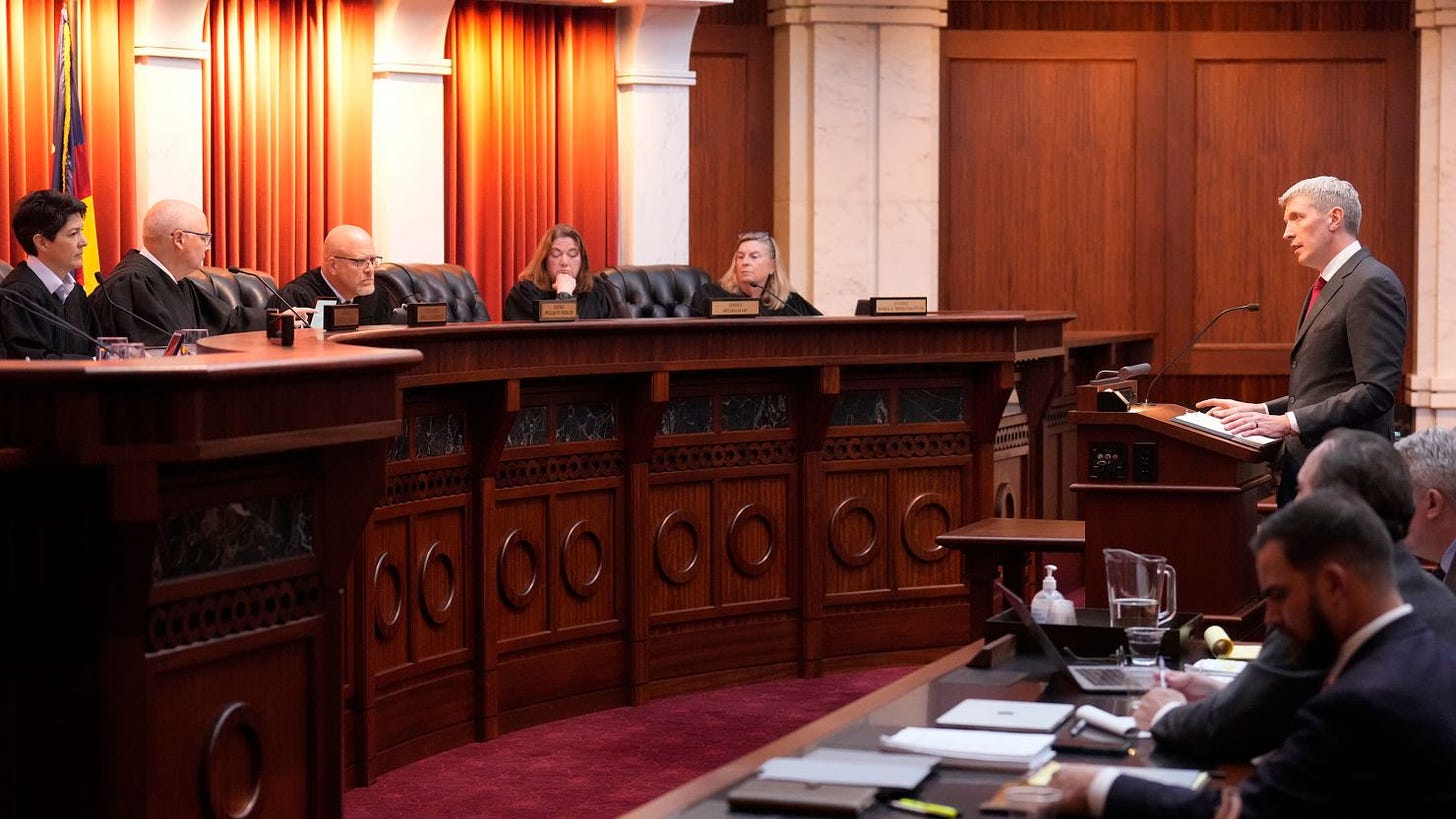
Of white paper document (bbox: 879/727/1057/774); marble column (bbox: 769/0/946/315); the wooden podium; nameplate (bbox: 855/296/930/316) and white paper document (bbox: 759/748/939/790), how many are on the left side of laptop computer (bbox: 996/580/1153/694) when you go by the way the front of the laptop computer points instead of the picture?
3

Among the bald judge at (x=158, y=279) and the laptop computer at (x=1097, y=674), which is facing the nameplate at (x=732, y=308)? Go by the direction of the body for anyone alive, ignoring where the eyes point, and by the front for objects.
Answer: the bald judge

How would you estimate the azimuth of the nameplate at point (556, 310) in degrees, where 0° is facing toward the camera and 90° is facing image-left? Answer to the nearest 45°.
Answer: approximately 0°

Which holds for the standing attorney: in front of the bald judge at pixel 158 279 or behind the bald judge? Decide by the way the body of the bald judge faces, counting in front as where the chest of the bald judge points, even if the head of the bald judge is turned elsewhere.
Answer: in front

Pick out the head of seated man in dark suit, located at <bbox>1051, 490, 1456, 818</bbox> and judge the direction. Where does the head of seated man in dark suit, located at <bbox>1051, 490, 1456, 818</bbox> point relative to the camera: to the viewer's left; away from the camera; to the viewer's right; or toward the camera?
to the viewer's left

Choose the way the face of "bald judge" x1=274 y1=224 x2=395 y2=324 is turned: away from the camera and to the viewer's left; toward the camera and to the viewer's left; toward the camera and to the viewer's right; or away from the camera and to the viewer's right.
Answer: toward the camera and to the viewer's right

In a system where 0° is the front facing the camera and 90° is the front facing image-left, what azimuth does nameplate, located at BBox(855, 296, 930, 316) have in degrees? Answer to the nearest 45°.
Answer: approximately 0°

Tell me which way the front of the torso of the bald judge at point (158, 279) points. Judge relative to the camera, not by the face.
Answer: to the viewer's right

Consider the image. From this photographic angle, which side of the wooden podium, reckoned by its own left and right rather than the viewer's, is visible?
left

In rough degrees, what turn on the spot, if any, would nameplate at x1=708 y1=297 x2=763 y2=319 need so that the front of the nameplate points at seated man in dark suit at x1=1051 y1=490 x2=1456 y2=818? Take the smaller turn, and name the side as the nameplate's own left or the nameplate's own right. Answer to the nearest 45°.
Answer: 0° — it already faces them
